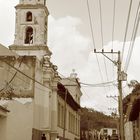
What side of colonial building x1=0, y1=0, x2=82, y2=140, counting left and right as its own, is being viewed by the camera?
right
